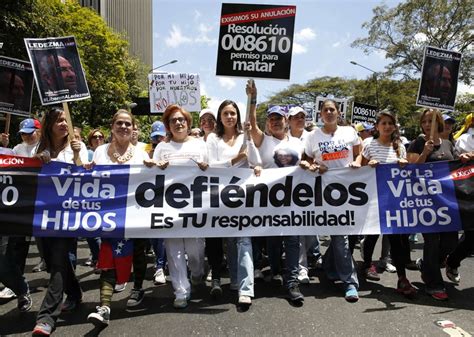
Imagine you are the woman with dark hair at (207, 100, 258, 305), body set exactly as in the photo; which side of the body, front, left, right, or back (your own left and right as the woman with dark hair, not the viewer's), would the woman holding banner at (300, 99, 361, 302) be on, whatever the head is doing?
left

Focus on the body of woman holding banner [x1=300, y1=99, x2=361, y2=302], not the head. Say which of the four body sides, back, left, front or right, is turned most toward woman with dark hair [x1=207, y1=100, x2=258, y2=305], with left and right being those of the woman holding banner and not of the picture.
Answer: right

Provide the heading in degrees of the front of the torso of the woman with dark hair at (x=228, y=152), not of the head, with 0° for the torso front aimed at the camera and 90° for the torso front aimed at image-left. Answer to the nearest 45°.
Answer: approximately 0°

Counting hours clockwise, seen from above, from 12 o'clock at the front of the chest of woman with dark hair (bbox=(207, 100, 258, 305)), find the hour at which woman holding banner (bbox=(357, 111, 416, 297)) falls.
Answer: The woman holding banner is roughly at 9 o'clock from the woman with dark hair.

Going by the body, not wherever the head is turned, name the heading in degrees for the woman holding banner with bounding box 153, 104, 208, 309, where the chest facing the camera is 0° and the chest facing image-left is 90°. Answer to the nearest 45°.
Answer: approximately 0°

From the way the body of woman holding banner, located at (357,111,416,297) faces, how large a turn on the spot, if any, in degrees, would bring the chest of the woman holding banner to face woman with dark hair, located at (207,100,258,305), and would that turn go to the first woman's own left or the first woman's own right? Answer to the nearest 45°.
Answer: approximately 45° to the first woman's own right

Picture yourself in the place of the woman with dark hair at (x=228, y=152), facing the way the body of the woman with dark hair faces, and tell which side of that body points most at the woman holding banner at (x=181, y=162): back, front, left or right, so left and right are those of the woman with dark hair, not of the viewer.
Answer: right

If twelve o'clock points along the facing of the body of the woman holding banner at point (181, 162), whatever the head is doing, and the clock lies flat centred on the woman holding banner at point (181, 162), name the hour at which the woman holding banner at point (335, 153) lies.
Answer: the woman holding banner at point (335, 153) is roughly at 9 o'clock from the woman holding banner at point (181, 162).

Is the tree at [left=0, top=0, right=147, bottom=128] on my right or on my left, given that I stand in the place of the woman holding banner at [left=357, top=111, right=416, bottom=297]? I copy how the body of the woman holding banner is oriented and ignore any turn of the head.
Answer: on my right

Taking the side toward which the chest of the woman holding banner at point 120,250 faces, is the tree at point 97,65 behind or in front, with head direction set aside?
behind

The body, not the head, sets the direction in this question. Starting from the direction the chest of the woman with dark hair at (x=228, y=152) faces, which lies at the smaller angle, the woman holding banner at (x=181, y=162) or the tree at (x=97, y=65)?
the woman holding banner
